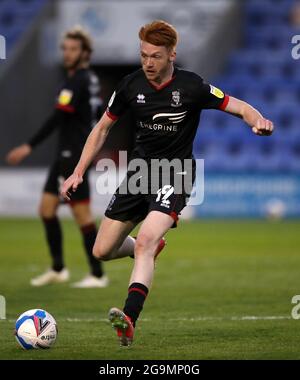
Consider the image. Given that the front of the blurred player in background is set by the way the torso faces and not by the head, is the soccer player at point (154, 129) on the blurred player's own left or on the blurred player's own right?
on the blurred player's own left
